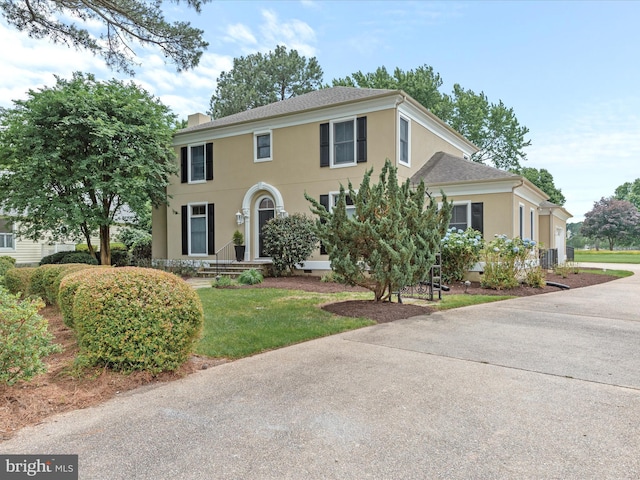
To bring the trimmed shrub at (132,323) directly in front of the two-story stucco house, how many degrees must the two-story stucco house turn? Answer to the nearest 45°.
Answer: approximately 45° to its left

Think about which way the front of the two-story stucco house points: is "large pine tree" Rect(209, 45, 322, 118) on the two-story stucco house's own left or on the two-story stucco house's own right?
on the two-story stucco house's own right

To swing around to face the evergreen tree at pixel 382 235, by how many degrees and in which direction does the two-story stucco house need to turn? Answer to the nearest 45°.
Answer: approximately 45° to its left

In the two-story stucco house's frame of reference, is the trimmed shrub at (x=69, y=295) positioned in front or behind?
in front

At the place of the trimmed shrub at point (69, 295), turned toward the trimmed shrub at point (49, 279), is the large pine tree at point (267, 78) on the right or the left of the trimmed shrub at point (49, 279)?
right

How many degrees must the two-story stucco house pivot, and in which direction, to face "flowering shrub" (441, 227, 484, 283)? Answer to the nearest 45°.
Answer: approximately 90° to its left

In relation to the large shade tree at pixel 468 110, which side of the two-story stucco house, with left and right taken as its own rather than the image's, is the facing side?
back

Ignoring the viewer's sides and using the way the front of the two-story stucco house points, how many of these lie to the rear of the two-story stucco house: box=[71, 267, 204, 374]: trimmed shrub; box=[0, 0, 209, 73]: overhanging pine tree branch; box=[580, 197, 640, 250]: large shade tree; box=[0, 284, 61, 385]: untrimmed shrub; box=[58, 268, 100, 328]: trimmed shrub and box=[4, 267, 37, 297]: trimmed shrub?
1

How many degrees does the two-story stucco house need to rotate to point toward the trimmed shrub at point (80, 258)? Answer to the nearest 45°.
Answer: approximately 45° to its right

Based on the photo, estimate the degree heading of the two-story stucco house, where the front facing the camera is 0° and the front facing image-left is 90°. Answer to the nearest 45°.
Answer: approximately 45°

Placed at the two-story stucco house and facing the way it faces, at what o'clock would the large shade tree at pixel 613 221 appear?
The large shade tree is roughly at 6 o'clock from the two-story stucco house.

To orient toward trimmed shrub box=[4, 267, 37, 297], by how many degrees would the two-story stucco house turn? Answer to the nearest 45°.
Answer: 0° — it already faces it

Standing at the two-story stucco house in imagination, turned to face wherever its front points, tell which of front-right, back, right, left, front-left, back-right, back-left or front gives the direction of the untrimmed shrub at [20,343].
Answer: front-left
